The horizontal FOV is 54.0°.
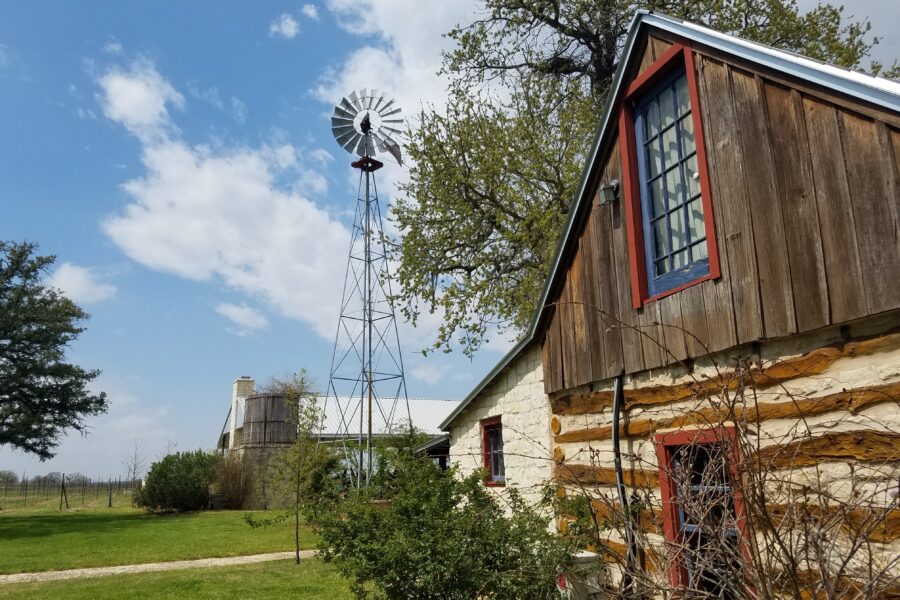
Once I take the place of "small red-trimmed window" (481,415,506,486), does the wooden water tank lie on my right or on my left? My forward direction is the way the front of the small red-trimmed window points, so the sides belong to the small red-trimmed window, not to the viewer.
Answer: on my right

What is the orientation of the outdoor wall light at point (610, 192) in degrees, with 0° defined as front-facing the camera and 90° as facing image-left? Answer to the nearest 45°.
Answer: approximately 45°

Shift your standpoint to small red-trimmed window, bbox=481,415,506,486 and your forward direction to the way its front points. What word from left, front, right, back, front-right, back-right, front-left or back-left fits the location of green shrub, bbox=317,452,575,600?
front-left

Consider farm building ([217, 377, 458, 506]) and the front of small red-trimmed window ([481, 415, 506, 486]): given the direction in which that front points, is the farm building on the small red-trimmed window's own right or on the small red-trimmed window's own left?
on the small red-trimmed window's own right

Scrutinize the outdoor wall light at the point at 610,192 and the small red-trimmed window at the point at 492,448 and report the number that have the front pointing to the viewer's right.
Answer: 0

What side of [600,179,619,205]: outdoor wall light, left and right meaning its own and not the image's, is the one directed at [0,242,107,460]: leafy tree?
right

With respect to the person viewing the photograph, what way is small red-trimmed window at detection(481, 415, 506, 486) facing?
facing the viewer and to the left of the viewer

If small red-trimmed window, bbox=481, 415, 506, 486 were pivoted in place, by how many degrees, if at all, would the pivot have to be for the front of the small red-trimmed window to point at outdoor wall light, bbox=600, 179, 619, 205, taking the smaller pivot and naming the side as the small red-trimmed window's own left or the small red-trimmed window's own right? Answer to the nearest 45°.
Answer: approximately 45° to the small red-trimmed window's own left

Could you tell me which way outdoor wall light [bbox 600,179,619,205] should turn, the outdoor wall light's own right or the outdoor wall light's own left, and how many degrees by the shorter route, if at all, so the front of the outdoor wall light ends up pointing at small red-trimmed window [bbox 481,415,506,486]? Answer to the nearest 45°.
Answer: approximately 90° to the outdoor wall light's own right
